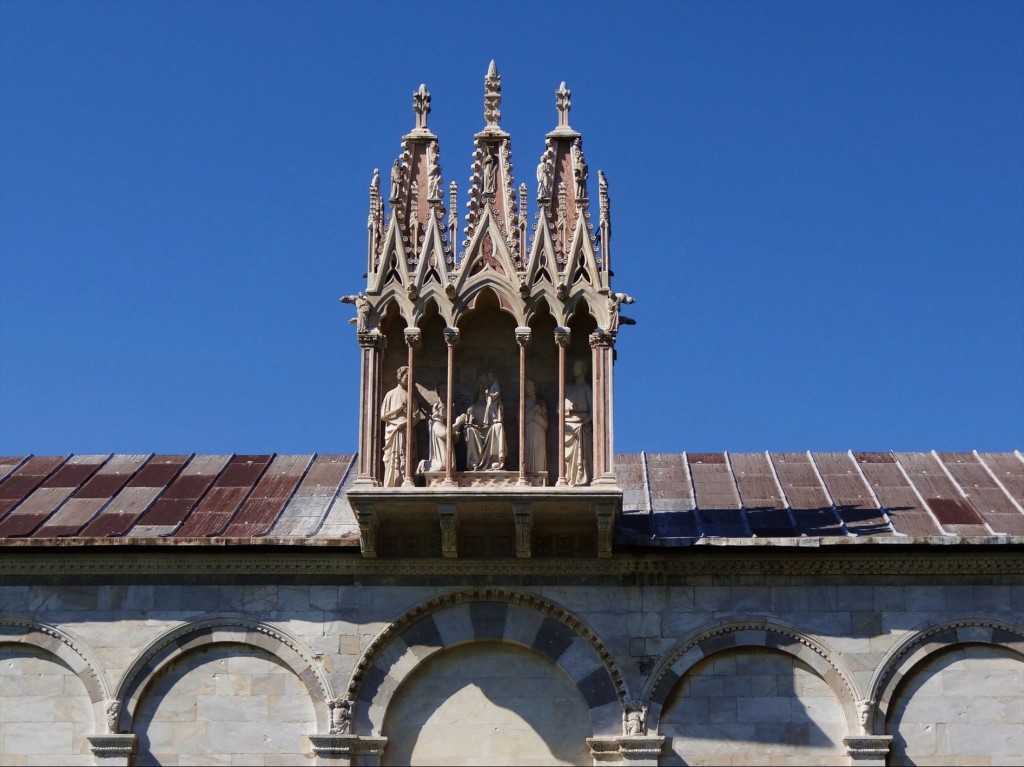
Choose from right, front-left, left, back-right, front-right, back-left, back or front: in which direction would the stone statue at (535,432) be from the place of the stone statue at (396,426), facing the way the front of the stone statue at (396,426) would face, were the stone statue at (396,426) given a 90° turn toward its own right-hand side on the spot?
back-left

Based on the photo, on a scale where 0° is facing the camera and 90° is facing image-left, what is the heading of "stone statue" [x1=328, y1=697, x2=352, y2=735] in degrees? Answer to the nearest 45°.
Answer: approximately 0°

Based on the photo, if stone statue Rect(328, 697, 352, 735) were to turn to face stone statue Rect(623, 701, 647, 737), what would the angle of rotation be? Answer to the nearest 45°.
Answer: approximately 90° to its left

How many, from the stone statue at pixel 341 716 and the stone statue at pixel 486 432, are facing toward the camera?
2

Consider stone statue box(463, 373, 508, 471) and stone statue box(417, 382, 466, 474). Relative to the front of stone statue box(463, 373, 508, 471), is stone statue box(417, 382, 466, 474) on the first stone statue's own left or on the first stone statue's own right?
on the first stone statue's own right

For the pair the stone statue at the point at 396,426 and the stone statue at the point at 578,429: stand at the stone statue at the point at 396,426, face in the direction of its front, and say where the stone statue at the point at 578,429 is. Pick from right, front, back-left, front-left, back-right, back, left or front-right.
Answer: front-left

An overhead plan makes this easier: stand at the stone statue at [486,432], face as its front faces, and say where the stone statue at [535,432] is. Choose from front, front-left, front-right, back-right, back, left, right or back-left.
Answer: left

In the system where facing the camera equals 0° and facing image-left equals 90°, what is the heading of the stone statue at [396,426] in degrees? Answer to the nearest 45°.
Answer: approximately 315°

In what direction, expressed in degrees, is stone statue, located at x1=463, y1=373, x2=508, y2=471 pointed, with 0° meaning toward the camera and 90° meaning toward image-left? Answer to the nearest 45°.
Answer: approximately 0°

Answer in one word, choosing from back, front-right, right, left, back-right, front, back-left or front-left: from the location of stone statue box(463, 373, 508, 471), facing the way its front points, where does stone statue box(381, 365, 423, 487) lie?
right
